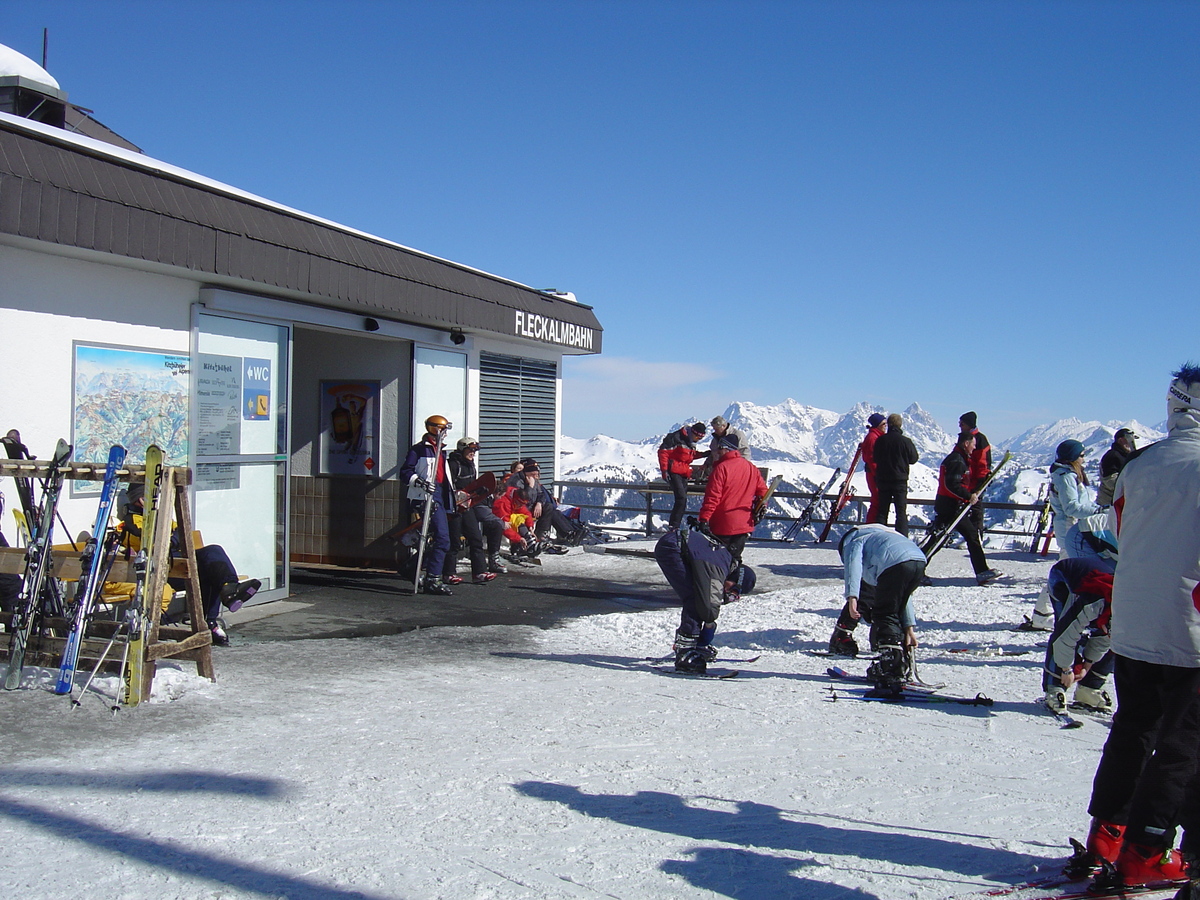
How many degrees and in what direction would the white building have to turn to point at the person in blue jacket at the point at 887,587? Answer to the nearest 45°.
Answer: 0° — it already faces them

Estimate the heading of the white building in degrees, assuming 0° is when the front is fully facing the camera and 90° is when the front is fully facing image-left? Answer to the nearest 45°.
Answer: approximately 315°

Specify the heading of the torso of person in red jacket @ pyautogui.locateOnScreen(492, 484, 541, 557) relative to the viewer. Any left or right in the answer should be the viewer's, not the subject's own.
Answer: facing the viewer and to the right of the viewer

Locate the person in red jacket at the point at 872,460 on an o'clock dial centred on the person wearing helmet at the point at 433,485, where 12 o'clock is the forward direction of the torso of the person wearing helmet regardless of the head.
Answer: The person in red jacket is roughly at 10 o'clock from the person wearing helmet.

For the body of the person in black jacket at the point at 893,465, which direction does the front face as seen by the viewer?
away from the camera

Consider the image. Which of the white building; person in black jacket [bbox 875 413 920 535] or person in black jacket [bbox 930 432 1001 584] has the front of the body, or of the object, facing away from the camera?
person in black jacket [bbox 875 413 920 535]

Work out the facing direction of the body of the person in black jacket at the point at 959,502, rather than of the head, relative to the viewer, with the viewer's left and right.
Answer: facing to the right of the viewer

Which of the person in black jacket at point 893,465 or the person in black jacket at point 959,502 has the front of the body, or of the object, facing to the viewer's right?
the person in black jacket at point 959,502

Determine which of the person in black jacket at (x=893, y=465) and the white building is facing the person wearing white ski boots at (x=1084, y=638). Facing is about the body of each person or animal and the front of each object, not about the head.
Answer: the white building
